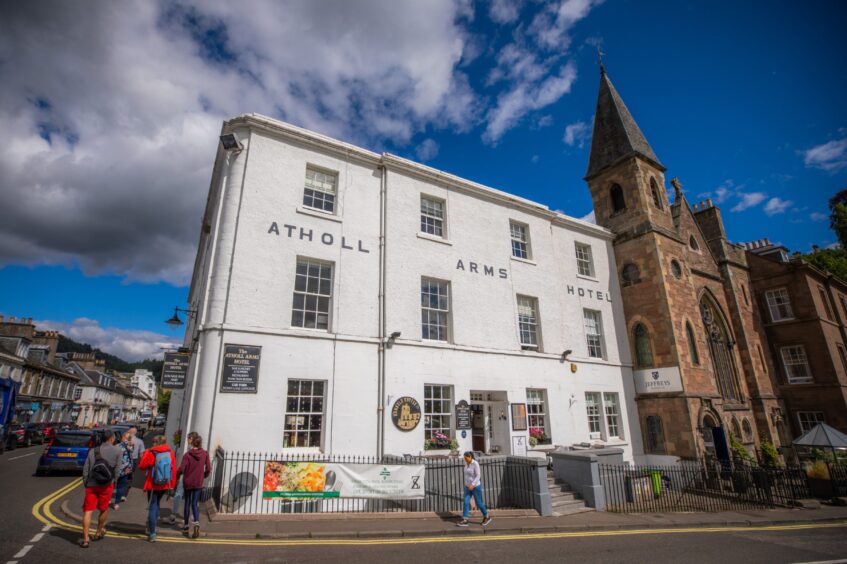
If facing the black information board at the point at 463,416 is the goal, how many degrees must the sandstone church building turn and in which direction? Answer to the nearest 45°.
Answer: approximately 90° to its right

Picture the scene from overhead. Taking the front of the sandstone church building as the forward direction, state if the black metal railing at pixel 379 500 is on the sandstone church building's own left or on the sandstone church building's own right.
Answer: on the sandstone church building's own right

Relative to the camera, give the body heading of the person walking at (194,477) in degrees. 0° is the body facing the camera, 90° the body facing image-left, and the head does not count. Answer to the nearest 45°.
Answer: approximately 180°

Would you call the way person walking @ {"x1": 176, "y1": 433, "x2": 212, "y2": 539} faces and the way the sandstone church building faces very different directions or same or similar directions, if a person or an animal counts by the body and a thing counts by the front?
very different directions

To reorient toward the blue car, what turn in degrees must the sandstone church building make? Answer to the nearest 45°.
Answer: approximately 90° to its right

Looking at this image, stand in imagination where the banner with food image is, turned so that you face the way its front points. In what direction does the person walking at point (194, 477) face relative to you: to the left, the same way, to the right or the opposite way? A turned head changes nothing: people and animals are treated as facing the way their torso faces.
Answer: the opposite way

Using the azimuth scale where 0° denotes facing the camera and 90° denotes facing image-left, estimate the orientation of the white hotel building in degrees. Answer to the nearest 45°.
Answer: approximately 315°

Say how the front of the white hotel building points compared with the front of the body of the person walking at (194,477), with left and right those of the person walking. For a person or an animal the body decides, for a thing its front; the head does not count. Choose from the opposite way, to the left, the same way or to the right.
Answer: the opposite way

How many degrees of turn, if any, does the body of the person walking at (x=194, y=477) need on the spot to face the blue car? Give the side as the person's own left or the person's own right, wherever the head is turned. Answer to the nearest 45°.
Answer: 0° — they already face it

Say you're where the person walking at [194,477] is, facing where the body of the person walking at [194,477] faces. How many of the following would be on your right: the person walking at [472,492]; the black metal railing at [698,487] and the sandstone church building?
3
